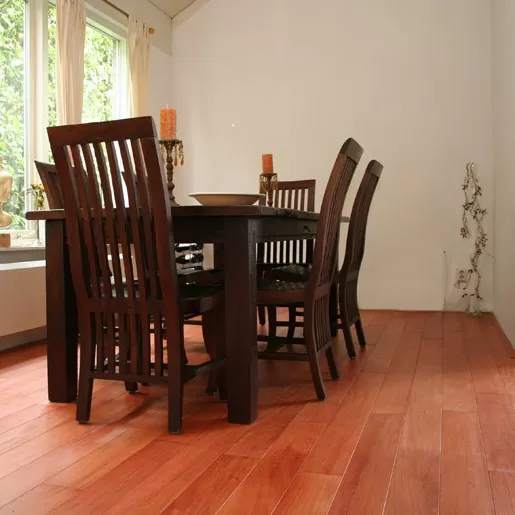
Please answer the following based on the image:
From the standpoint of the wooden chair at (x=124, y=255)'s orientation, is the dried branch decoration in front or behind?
in front

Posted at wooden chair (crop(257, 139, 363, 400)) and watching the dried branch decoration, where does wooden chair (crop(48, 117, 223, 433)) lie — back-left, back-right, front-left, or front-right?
back-left

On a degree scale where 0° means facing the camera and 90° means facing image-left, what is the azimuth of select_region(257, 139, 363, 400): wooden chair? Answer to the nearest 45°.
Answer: approximately 90°

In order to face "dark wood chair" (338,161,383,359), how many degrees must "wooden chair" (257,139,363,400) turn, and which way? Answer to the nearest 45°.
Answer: approximately 90° to its right

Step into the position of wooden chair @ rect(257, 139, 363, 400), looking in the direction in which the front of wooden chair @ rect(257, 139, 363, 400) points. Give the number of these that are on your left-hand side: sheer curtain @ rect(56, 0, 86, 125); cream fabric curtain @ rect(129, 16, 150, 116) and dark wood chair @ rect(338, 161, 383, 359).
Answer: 0

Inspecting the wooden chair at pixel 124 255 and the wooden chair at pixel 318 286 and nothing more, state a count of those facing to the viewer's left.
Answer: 1

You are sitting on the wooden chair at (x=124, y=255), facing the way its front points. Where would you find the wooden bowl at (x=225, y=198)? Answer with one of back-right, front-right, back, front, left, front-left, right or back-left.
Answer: front

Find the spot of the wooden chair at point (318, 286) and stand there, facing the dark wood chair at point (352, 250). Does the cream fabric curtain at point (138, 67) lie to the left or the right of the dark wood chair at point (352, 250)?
left

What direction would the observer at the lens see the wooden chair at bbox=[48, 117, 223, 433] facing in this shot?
facing away from the viewer and to the right of the viewer

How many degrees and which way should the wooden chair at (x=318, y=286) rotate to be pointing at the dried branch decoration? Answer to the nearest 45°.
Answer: approximately 135° to its right

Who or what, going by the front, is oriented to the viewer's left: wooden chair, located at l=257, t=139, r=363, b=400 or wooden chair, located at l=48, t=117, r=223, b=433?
wooden chair, located at l=257, t=139, r=363, b=400

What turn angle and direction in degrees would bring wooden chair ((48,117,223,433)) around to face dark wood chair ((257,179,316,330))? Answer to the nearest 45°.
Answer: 0° — it already faces it
